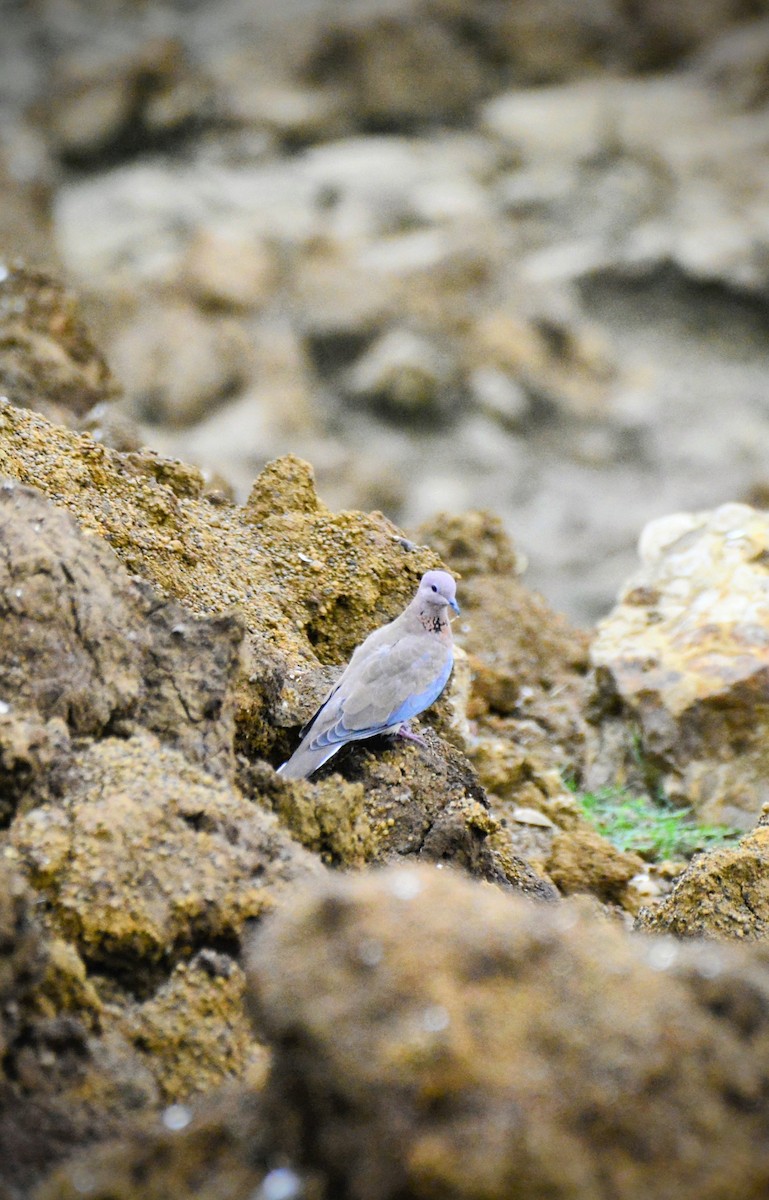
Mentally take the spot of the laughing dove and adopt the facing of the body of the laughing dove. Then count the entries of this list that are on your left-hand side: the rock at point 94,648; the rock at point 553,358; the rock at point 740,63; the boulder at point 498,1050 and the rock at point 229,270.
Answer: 3

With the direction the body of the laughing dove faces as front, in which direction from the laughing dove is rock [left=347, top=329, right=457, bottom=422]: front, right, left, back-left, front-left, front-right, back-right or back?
left

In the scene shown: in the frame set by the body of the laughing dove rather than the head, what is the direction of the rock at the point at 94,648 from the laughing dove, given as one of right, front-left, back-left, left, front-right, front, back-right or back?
back-right

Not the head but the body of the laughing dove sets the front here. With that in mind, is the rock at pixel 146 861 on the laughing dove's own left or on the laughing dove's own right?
on the laughing dove's own right

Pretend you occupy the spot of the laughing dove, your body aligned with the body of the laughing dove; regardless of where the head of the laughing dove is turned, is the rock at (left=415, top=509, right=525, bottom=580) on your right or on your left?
on your left

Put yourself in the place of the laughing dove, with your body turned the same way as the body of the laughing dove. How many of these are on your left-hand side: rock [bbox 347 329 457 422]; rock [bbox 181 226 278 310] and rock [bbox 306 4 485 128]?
3

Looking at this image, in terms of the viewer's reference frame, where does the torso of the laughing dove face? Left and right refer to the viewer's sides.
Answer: facing to the right of the viewer

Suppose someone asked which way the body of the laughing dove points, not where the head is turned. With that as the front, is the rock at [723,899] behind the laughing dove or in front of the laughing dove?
in front

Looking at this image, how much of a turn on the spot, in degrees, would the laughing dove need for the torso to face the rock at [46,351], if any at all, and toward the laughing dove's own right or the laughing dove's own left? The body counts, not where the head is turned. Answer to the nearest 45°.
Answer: approximately 135° to the laughing dove's own left

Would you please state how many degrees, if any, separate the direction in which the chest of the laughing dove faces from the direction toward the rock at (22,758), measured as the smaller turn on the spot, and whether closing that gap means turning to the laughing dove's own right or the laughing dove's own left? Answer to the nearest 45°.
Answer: approximately 135° to the laughing dove's own right

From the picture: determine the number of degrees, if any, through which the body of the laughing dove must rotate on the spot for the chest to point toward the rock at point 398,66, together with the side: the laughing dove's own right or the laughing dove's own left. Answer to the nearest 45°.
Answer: approximately 90° to the laughing dove's own left
